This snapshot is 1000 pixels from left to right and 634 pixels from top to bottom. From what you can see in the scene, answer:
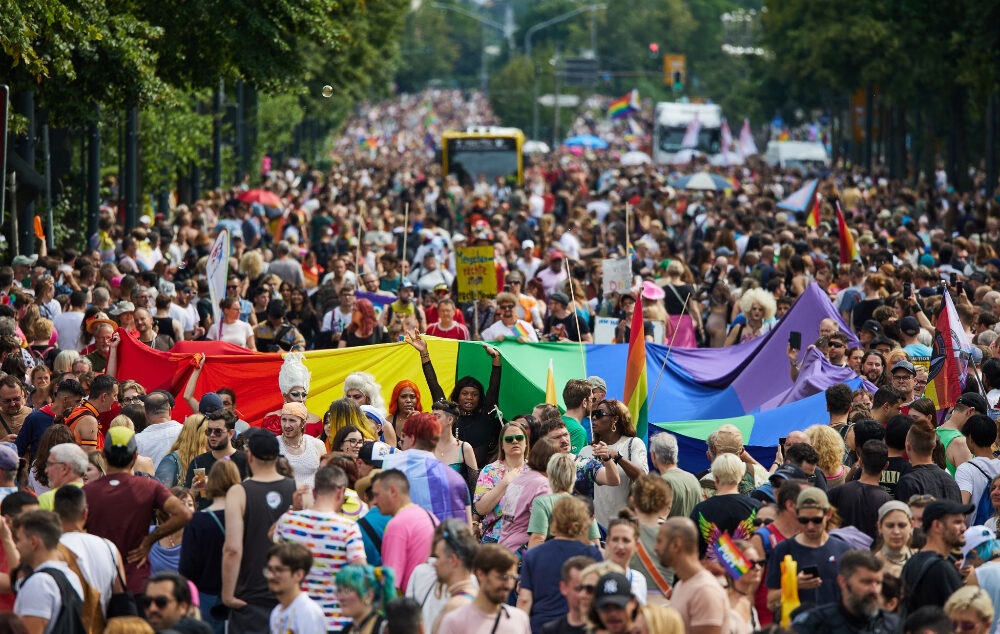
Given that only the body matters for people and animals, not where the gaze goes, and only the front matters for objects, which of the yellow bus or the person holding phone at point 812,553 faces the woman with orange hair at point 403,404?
the yellow bus

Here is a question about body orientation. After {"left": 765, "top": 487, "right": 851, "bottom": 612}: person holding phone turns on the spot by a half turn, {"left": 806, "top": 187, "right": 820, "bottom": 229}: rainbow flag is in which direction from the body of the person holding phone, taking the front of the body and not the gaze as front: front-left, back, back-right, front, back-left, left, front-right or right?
front

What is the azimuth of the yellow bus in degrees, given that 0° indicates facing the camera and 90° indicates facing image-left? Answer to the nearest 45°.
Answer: approximately 0°

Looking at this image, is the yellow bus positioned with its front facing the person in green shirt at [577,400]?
yes

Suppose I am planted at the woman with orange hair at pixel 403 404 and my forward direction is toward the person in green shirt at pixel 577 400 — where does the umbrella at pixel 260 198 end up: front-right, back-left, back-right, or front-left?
back-left

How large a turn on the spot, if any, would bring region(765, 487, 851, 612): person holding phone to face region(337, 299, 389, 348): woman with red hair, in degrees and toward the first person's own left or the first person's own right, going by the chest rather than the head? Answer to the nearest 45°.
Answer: approximately 135° to the first person's own right

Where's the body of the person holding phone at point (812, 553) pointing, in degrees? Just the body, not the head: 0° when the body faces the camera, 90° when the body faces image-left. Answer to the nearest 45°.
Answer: approximately 0°

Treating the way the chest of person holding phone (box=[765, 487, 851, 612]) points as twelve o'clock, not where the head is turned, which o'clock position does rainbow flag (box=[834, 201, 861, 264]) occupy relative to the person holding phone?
The rainbow flag is roughly at 6 o'clock from the person holding phone.

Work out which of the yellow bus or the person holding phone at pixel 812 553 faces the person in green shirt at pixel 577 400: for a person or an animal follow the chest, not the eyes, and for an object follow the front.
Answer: the yellow bus

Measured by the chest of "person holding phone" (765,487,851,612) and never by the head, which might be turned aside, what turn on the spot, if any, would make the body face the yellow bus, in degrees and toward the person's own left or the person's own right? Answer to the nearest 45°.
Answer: approximately 180°

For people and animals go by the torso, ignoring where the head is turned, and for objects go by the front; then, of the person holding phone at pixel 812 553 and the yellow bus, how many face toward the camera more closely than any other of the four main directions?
2
